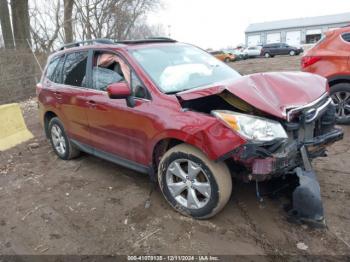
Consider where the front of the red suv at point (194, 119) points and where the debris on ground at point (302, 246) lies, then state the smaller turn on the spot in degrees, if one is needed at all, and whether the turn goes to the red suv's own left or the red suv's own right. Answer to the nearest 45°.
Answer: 0° — it already faces it

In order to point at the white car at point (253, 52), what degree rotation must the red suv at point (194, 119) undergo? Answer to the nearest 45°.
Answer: approximately 135° to its left

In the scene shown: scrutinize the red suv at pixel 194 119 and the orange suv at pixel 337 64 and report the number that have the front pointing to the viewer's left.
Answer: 0

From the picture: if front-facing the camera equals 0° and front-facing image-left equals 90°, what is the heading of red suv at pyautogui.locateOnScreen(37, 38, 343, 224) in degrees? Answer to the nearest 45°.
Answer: approximately 315°

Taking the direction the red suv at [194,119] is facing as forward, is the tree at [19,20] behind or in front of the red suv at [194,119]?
behind

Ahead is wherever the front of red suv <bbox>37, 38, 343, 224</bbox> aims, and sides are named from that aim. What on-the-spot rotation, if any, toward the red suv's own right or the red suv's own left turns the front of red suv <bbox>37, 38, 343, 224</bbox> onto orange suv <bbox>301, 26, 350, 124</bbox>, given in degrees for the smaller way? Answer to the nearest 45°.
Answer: approximately 90° to the red suv's own left

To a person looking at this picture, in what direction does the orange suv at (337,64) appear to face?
facing to the right of the viewer

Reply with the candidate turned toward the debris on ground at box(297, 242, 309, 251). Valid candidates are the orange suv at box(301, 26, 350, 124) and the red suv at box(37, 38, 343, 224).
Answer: the red suv at box(37, 38, 343, 224)

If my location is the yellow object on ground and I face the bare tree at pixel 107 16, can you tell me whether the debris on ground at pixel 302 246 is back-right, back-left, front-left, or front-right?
back-right
